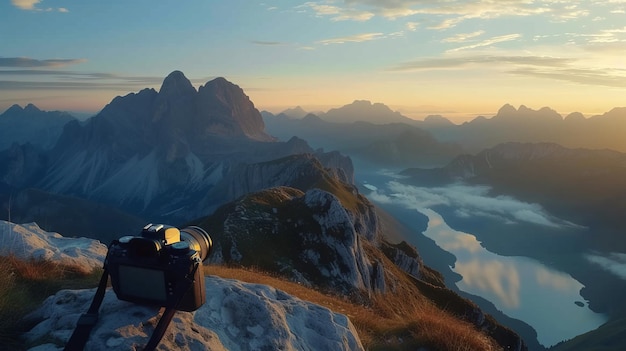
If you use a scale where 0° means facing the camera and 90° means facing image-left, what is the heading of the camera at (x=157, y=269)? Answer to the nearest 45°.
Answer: approximately 225°
